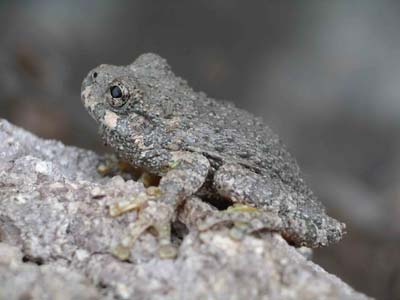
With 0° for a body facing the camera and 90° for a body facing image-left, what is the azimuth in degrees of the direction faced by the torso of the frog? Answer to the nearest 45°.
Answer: approximately 90°
